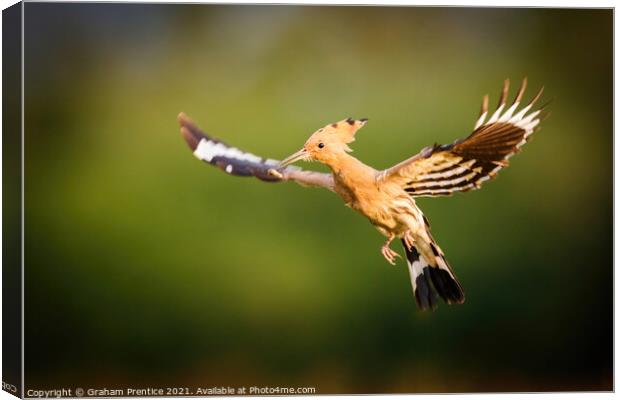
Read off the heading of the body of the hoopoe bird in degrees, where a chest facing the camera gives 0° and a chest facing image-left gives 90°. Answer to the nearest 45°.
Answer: approximately 45°
